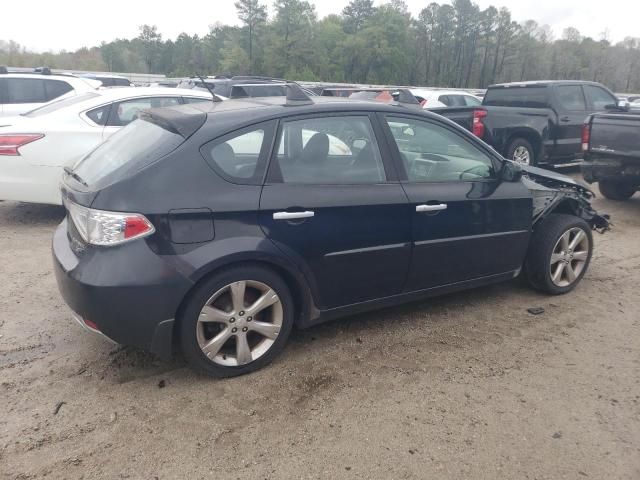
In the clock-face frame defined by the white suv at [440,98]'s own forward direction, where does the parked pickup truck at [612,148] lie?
The parked pickup truck is roughly at 4 o'clock from the white suv.

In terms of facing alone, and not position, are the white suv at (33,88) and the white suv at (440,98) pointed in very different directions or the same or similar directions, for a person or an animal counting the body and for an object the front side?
very different directions

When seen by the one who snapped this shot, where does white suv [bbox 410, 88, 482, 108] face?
facing away from the viewer and to the right of the viewer

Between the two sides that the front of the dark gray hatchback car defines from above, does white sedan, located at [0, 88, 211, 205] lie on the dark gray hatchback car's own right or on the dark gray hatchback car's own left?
on the dark gray hatchback car's own left

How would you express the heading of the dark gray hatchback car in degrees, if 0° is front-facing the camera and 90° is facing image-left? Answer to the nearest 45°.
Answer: approximately 225°

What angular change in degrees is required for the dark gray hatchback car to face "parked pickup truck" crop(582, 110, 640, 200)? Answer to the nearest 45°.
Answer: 0° — it already faces it

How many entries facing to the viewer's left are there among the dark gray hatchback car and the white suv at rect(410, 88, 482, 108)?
0

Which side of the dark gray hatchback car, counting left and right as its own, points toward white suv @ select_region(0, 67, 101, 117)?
left
